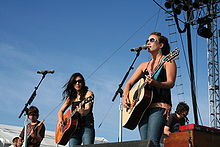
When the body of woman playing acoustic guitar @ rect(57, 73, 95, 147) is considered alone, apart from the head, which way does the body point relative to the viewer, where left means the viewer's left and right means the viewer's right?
facing the viewer

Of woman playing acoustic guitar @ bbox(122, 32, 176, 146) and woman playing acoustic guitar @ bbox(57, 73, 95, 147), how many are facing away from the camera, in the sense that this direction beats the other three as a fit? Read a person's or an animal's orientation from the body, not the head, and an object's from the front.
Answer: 0

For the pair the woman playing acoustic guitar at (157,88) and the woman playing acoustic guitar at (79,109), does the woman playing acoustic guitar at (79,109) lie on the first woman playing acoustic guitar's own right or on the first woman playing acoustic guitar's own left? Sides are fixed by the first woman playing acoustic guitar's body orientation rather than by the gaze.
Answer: on the first woman playing acoustic guitar's own right

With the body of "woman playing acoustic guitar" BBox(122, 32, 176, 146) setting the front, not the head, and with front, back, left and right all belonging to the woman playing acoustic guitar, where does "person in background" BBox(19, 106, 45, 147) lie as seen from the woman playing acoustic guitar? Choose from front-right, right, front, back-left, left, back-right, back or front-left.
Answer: right

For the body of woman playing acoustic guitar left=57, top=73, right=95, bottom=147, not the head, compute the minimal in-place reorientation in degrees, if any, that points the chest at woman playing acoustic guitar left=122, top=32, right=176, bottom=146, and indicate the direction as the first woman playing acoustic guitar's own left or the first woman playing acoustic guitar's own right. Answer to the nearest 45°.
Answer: approximately 45° to the first woman playing acoustic guitar's own left

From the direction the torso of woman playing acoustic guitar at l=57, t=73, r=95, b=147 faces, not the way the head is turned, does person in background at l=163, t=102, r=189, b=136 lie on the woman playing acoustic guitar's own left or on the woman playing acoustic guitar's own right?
on the woman playing acoustic guitar's own left

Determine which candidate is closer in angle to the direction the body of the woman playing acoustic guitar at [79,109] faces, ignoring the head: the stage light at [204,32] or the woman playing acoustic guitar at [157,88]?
the woman playing acoustic guitar

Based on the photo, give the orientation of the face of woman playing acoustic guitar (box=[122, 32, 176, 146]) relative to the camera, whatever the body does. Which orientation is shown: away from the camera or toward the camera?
toward the camera

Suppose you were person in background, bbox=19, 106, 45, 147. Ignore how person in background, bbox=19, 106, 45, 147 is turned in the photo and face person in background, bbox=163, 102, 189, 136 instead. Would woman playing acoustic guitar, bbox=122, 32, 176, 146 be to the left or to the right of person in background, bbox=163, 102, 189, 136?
right

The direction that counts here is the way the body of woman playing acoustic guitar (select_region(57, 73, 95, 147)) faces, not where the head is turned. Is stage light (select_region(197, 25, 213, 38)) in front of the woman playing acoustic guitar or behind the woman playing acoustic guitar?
behind
